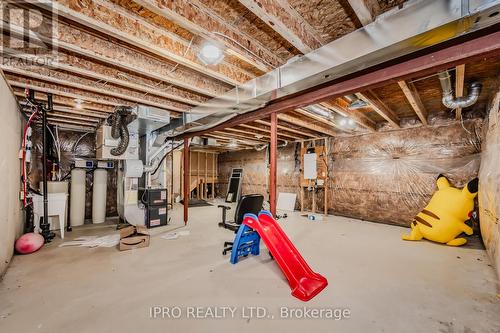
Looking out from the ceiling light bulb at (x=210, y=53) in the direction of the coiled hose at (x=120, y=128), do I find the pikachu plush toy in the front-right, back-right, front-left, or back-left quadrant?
back-right
